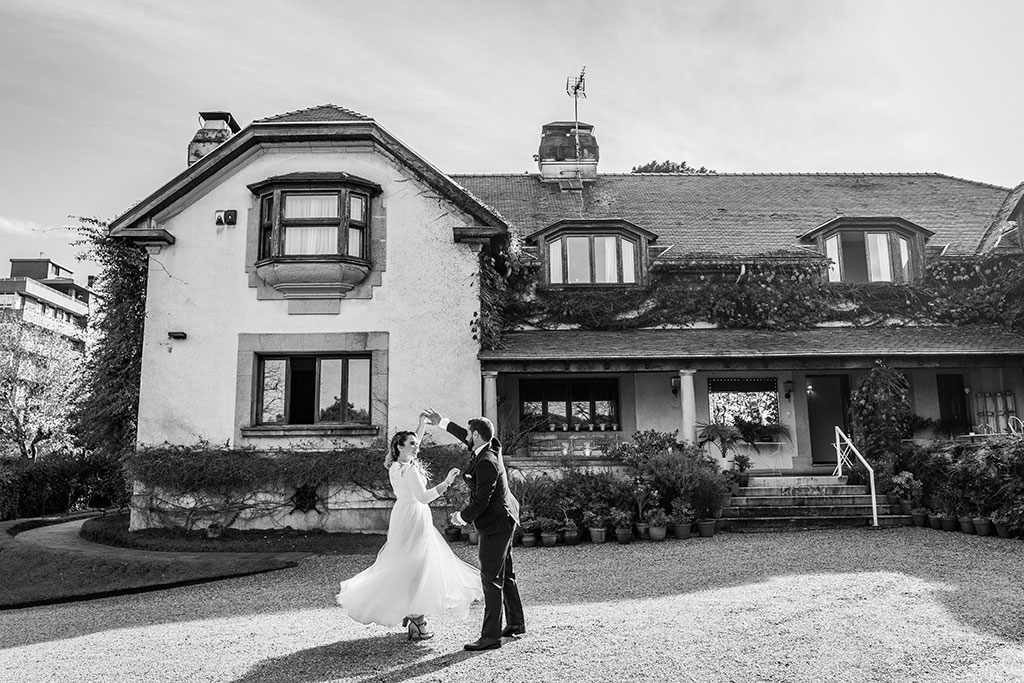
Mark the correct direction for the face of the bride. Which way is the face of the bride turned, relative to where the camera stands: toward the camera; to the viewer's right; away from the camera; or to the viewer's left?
to the viewer's right

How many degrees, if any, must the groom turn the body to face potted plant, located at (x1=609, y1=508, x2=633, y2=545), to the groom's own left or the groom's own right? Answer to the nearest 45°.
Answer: approximately 90° to the groom's own right

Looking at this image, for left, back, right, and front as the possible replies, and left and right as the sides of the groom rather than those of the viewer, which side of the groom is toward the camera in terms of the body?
left

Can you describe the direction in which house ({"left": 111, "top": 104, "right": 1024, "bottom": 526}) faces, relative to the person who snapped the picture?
facing the viewer

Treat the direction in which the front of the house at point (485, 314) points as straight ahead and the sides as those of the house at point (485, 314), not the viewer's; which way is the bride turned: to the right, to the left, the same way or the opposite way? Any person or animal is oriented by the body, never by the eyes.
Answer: to the left

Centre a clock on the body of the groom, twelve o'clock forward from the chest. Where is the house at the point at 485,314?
The house is roughly at 3 o'clock from the groom.

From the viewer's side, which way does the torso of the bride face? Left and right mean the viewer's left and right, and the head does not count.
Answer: facing to the right of the viewer

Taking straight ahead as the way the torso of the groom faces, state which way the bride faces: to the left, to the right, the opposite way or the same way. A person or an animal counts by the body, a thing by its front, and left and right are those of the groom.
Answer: the opposite way

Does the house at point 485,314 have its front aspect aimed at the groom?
yes

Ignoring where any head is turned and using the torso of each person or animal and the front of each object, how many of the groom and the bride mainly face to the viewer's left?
1

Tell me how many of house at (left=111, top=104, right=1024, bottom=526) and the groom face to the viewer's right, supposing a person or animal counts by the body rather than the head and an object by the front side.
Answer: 0

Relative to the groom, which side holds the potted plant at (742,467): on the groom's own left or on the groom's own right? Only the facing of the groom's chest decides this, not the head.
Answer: on the groom's own right

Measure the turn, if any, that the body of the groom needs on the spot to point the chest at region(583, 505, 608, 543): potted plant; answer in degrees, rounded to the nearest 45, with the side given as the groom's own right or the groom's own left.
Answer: approximately 90° to the groom's own right

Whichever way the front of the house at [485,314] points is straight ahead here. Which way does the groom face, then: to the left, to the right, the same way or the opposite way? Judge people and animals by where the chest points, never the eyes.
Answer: to the right

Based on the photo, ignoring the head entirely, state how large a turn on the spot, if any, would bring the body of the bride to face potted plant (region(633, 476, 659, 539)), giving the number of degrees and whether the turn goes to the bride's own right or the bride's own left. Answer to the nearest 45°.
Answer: approximately 45° to the bride's own left
